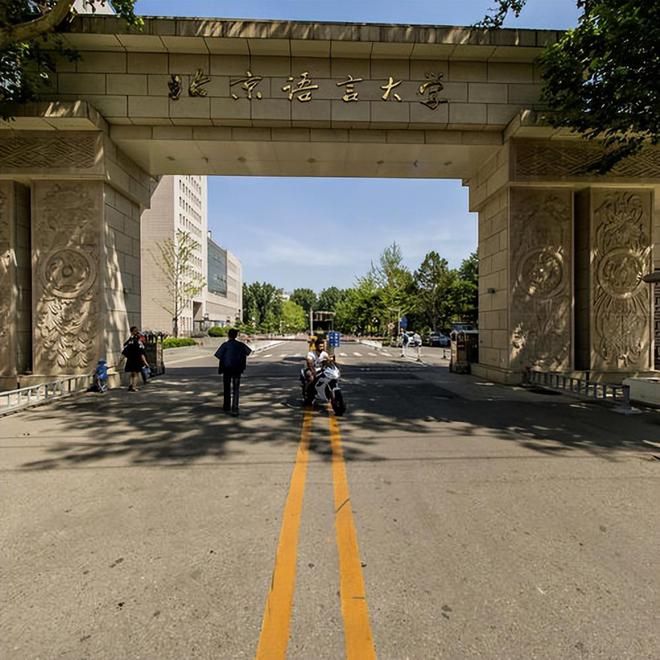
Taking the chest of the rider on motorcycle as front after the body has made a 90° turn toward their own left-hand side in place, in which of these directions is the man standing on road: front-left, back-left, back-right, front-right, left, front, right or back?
back-left

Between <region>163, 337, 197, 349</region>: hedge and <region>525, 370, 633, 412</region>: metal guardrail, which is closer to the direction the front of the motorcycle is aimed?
the metal guardrail

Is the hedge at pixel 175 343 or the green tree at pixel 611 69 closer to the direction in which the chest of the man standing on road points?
the hedge

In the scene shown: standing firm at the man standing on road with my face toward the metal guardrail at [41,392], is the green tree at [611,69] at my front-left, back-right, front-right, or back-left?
back-right

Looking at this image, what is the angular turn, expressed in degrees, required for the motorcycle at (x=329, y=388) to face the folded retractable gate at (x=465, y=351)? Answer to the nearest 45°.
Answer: approximately 90° to its left

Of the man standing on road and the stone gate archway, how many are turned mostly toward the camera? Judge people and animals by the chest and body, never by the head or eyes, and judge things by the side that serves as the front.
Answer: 1

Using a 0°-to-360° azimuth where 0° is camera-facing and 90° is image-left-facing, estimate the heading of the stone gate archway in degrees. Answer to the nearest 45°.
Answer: approximately 0°

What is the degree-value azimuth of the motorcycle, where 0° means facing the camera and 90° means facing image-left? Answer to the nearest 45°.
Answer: approximately 315°

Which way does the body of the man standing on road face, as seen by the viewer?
away from the camera

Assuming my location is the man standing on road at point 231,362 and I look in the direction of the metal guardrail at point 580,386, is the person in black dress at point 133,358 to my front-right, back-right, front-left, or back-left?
back-left
